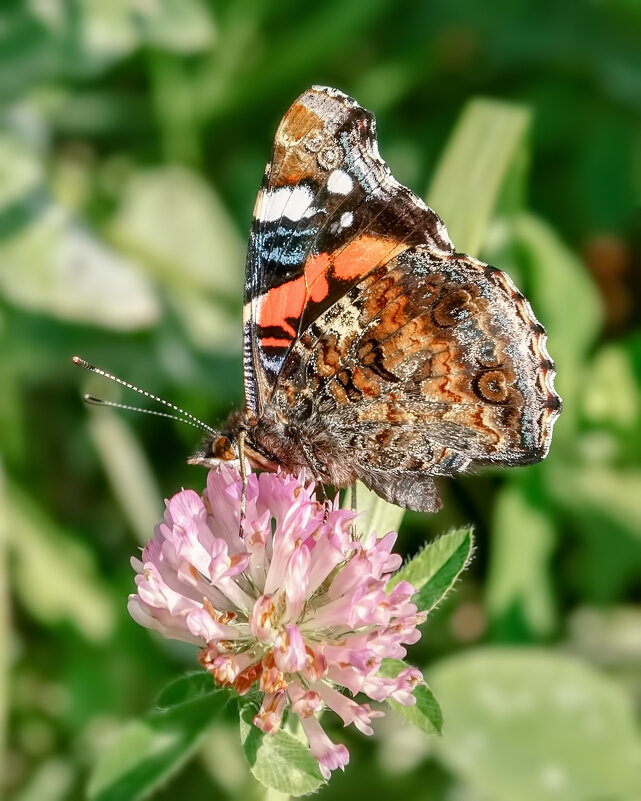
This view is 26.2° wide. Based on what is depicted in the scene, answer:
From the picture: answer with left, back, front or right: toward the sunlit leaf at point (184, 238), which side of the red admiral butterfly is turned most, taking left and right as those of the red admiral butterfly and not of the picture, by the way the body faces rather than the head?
right

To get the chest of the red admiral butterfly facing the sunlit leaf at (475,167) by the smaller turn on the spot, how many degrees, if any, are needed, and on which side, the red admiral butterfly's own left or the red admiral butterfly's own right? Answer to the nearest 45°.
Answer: approximately 90° to the red admiral butterfly's own right

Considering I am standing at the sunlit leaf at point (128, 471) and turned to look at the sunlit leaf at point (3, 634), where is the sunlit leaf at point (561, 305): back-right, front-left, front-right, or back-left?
back-left

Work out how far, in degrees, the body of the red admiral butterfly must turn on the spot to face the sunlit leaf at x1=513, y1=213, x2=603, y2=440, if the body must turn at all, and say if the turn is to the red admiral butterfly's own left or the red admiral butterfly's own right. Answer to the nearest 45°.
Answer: approximately 135° to the red admiral butterfly's own right

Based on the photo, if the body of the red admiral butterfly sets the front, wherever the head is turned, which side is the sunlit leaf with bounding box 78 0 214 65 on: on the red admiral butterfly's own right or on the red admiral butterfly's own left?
on the red admiral butterfly's own right

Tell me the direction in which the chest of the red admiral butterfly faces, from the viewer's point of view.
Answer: to the viewer's left

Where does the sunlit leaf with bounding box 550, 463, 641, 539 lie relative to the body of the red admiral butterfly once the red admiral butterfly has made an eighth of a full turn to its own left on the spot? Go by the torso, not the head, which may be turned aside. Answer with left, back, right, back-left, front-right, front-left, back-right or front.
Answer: back
